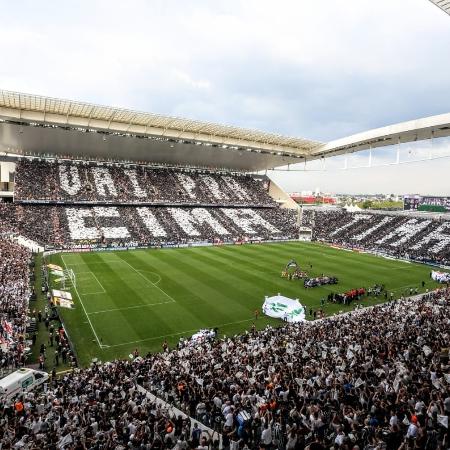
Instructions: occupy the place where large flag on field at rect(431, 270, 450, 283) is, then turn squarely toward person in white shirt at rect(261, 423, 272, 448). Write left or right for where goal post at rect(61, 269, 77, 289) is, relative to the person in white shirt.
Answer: right

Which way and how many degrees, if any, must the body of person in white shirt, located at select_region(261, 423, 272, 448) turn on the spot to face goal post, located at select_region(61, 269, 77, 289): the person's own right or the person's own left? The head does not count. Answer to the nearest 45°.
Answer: approximately 45° to the person's own left

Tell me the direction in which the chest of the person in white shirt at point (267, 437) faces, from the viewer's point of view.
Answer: away from the camera
